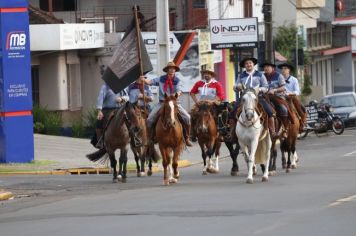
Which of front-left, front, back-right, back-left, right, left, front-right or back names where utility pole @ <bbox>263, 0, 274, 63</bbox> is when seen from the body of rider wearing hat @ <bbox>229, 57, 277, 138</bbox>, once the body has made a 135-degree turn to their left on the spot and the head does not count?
front-left

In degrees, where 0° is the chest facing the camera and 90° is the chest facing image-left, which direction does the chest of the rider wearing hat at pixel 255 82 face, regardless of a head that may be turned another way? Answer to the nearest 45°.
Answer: approximately 0°

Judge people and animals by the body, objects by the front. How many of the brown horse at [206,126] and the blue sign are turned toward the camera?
2

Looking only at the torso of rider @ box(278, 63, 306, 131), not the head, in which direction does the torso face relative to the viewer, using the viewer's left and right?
facing the viewer and to the left of the viewer

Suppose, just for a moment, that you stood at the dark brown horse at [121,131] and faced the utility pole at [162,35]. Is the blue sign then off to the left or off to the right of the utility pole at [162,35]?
left

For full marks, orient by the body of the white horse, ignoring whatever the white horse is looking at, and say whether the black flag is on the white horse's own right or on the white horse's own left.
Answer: on the white horse's own right
